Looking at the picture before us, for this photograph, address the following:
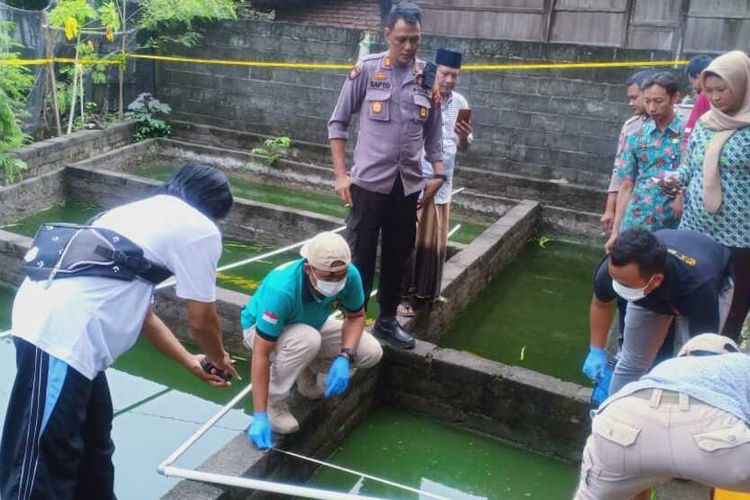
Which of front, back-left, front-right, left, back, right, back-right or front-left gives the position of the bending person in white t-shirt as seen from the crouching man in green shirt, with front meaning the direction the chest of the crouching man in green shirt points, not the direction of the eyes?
right

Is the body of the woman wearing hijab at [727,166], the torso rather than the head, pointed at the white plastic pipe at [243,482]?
yes

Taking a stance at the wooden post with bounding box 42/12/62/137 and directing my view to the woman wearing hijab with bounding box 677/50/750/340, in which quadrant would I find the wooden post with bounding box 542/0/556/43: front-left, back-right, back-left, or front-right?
front-left

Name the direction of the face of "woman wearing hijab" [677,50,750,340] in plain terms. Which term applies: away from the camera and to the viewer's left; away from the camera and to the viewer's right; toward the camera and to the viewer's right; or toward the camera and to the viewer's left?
toward the camera and to the viewer's left

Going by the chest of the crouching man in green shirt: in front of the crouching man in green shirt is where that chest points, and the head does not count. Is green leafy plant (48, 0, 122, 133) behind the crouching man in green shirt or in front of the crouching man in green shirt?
behind

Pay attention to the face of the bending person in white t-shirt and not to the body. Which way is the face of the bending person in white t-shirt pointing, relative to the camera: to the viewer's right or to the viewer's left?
to the viewer's right

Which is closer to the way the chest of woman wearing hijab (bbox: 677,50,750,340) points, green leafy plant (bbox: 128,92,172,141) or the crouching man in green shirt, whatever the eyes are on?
the crouching man in green shirt

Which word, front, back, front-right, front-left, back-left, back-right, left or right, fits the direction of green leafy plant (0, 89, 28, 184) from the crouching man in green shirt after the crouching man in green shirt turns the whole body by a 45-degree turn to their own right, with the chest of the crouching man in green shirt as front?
back-right

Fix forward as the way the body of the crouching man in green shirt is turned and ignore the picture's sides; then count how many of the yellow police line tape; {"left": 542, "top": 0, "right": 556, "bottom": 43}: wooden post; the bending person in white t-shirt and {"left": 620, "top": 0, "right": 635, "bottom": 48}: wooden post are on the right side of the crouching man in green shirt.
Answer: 1

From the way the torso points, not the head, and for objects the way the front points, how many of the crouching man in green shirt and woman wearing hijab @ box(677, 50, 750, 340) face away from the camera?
0

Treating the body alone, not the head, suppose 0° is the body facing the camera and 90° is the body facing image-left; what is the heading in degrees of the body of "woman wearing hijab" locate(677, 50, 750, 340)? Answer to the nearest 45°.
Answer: approximately 45°

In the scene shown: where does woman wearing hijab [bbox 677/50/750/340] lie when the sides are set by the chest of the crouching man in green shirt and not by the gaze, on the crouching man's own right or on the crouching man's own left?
on the crouching man's own left
